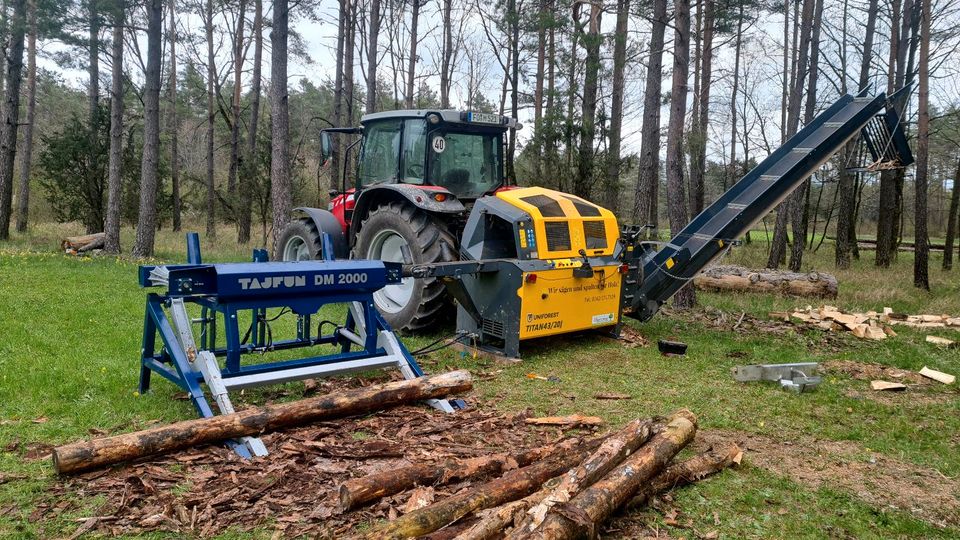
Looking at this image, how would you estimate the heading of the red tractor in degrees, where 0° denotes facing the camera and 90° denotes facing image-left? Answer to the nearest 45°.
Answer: approximately 135°

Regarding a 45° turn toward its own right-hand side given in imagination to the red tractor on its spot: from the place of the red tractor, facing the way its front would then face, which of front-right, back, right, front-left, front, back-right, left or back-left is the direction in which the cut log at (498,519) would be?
back

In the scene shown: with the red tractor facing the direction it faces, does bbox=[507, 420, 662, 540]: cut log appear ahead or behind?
behind

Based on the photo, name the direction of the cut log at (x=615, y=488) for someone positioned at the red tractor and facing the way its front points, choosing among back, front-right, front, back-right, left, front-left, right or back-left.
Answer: back-left

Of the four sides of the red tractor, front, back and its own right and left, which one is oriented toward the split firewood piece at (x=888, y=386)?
back

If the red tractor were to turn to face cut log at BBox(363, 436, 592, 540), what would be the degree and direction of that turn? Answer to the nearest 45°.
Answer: approximately 135° to its left

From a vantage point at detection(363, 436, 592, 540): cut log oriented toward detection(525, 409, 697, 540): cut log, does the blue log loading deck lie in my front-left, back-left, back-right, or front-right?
back-left

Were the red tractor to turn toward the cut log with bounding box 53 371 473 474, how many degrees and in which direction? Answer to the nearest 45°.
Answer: approximately 135° to its left

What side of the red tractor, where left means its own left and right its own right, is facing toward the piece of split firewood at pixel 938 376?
back

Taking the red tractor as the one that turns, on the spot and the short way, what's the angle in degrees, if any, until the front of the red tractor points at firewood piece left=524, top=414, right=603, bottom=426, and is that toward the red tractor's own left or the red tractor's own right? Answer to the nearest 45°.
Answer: approximately 135° to the red tractor's own left

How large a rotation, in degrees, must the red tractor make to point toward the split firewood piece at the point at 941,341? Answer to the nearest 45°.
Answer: approximately 135° to its right
